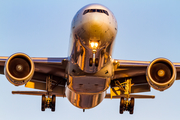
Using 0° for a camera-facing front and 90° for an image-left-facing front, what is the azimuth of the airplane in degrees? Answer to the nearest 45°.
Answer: approximately 0°
